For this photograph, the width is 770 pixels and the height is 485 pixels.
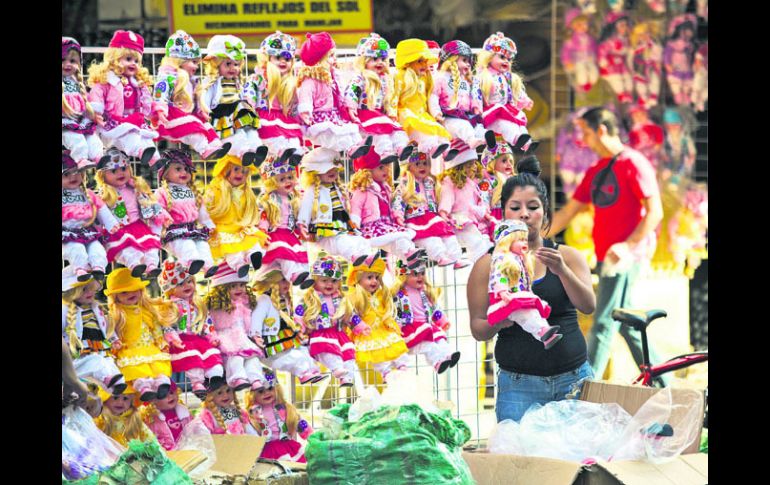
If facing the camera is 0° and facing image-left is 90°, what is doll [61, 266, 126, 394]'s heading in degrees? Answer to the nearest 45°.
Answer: approximately 315°

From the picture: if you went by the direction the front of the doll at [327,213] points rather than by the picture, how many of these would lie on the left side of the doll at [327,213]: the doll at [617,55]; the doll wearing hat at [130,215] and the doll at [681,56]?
2

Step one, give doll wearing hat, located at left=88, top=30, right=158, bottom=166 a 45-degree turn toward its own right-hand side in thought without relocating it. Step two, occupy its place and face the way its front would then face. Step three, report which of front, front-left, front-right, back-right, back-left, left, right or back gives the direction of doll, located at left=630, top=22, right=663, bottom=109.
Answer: back-left

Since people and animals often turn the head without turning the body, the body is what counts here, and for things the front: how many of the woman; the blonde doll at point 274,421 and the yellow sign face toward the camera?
3

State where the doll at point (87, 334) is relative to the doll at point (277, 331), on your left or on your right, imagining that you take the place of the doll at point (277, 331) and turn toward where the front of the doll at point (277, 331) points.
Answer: on your right

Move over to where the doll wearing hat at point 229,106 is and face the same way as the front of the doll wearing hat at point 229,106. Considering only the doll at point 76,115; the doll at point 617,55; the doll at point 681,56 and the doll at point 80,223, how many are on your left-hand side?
2

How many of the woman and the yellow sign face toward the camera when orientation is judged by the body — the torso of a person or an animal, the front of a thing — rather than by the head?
2

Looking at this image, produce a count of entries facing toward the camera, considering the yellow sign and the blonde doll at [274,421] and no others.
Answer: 2

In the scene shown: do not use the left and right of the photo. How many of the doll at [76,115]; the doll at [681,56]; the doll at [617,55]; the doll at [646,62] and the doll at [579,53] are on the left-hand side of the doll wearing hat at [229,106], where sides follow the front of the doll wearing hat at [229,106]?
4

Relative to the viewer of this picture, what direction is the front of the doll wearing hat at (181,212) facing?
facing the viewer and to the right of the viewer

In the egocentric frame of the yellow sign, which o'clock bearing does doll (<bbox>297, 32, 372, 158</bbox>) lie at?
The doll is roughly at 12 o'clock from the yellow sign.

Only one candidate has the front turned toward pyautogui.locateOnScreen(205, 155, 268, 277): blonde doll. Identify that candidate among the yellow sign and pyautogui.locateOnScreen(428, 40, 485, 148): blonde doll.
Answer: the yellow sign
